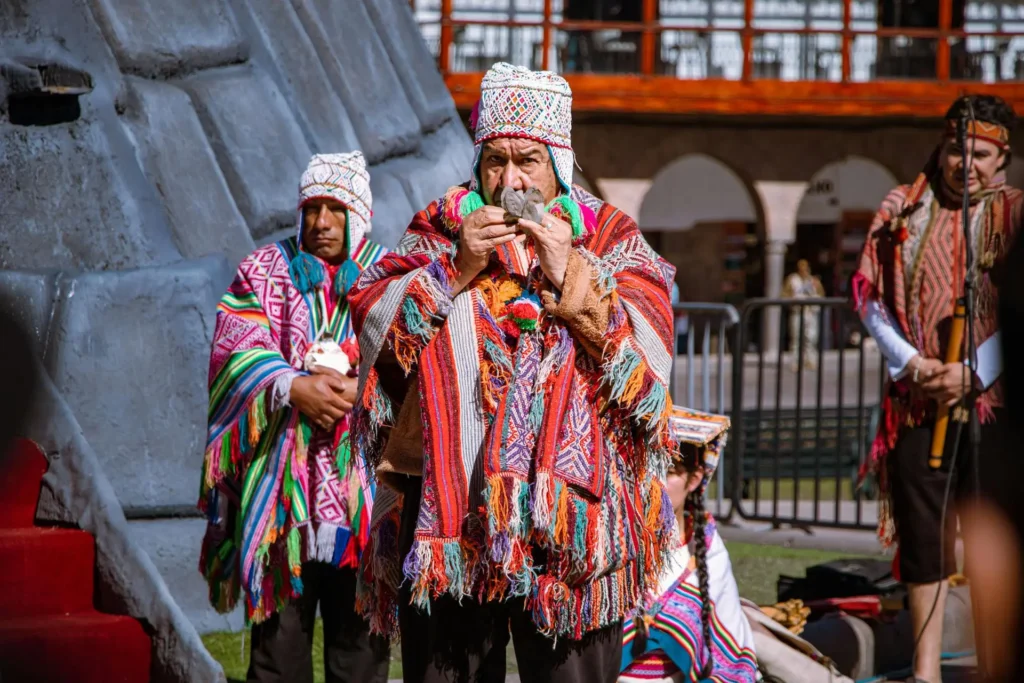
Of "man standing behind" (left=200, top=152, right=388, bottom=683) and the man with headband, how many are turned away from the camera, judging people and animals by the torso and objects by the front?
0

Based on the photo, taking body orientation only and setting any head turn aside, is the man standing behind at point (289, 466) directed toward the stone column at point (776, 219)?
no

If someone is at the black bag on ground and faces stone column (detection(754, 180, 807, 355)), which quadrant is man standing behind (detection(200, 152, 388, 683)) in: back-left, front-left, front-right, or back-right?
back-left

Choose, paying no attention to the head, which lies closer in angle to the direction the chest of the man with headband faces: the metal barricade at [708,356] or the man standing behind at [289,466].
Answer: the man standing behind

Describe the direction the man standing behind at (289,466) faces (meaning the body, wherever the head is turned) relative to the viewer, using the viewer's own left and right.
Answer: facing the viewer and to the right of the viewer

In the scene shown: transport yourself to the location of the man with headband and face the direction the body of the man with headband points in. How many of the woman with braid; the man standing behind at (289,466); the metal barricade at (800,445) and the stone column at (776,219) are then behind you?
2

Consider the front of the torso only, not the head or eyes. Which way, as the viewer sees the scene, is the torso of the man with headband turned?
toward the camera

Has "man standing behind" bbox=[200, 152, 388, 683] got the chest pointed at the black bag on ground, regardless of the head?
no

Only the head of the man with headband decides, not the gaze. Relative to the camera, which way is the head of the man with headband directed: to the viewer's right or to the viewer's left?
to the viewer's left

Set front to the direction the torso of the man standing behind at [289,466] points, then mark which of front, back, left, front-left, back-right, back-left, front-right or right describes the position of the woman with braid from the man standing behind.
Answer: front-left

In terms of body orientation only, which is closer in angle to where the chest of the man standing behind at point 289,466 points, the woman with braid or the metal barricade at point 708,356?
the woman with braid

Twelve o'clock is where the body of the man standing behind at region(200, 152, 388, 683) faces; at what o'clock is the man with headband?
The man with headband is roughly at 10 o'clock from the man standing behind.
